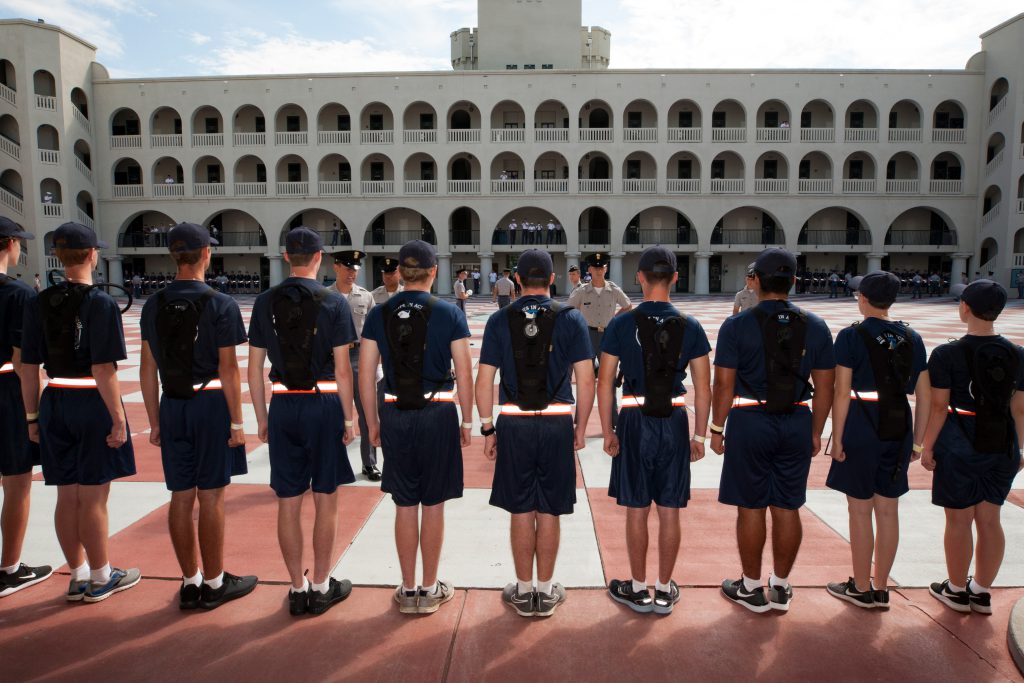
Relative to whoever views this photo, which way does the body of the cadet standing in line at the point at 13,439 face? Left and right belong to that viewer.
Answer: facing away from the viewer and to the right of the viewer

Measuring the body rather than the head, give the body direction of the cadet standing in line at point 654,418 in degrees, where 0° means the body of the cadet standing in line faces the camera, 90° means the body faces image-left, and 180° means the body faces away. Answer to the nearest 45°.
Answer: approximately 180°

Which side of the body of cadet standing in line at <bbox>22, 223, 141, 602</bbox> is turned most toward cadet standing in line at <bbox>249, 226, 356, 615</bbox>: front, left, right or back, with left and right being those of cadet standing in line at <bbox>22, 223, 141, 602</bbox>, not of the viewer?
right

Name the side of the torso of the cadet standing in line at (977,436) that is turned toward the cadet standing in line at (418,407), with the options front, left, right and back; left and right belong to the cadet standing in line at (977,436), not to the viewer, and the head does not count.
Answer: left

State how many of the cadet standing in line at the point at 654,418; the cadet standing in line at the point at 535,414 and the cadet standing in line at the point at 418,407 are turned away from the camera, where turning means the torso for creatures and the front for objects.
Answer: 3

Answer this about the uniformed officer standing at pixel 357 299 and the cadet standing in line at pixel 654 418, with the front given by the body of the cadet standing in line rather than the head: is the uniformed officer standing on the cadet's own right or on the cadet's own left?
on the cadet's own left

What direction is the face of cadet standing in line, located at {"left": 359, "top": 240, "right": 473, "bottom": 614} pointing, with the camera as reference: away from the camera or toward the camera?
away from the camera

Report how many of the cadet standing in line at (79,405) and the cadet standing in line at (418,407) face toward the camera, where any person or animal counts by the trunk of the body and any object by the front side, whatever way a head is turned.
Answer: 0

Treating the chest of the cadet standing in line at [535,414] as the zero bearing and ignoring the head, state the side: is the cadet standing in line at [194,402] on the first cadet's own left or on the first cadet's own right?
on the first cadet's own left

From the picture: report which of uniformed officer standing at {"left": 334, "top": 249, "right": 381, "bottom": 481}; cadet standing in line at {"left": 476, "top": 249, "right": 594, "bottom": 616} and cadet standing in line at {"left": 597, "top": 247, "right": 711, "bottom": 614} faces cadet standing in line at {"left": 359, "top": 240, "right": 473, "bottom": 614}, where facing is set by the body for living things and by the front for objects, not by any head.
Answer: the uniformed officer standing

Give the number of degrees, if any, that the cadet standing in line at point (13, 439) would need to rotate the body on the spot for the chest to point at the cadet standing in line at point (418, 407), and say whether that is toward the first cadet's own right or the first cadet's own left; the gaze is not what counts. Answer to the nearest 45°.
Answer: approximately 90° to the first cadet's own right

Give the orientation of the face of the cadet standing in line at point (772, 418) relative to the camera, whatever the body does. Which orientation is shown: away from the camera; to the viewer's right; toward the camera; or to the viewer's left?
away from the camera

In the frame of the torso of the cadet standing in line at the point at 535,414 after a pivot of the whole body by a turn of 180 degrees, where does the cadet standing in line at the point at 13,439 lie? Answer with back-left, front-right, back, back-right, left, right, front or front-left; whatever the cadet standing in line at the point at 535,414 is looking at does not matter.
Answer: right

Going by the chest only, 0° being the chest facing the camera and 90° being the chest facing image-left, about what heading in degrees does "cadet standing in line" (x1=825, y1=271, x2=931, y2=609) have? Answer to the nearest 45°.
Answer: approximately 135°

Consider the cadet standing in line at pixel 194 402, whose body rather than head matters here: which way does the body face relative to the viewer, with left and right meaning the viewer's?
facing away from the viewer and to the right of the viewer

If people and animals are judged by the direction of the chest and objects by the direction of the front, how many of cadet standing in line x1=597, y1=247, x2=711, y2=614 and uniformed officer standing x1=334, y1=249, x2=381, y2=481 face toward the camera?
1

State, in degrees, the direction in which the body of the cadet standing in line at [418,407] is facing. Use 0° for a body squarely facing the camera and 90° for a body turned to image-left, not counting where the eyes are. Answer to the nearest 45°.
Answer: approximately 180°
